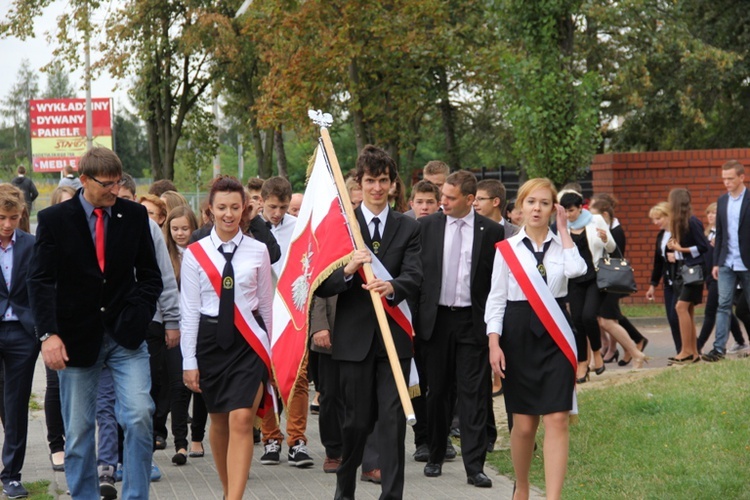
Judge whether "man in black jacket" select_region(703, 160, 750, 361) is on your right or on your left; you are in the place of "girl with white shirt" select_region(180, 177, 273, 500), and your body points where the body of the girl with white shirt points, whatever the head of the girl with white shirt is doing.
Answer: on your left

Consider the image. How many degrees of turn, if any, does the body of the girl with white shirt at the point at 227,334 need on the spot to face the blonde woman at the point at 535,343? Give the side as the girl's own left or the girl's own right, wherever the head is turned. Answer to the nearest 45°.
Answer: approximately 90° to the girl's own left

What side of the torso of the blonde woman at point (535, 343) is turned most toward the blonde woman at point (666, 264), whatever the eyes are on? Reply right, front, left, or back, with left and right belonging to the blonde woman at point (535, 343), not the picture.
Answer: back

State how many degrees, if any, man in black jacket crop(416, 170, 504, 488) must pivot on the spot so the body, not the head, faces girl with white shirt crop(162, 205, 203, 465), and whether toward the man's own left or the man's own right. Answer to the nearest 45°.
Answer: approximately 90° to the man's own right

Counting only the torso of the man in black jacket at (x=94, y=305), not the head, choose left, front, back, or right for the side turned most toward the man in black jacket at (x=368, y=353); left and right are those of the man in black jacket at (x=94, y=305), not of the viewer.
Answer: left

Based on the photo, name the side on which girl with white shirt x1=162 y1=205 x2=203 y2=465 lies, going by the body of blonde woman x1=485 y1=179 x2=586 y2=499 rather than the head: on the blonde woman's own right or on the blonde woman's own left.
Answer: on the blonde woman's own right

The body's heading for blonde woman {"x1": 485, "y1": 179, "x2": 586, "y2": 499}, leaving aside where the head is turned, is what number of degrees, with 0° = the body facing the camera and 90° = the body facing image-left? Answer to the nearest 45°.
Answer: approximately 0°

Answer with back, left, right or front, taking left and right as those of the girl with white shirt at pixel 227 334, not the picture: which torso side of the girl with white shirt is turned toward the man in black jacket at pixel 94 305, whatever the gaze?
right

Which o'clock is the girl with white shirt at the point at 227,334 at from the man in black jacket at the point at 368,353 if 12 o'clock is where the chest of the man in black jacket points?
The girl with white shirt is roughly at 3 o'clock from the man in black jacket.
